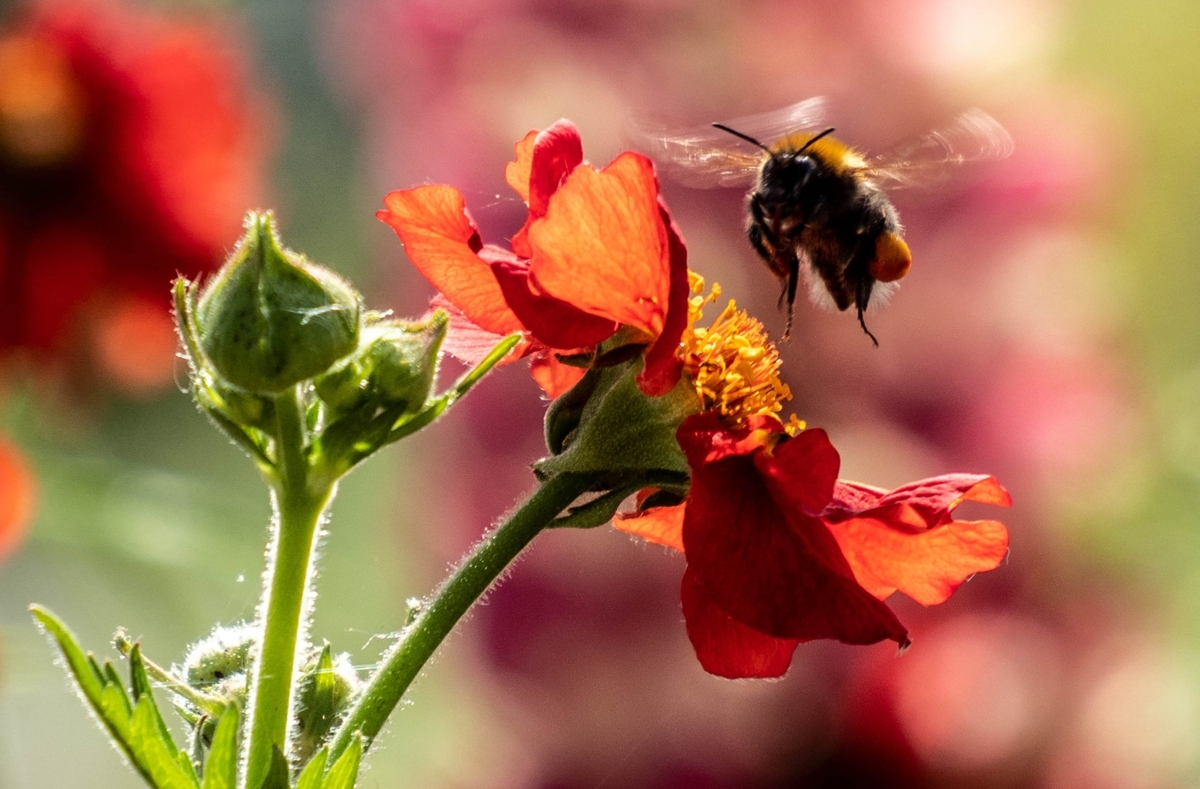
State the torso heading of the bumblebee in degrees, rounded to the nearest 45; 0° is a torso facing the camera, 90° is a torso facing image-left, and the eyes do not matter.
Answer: approximately 45°

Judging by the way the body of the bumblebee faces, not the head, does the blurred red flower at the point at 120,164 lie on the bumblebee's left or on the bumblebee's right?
on the bumblebee's right
